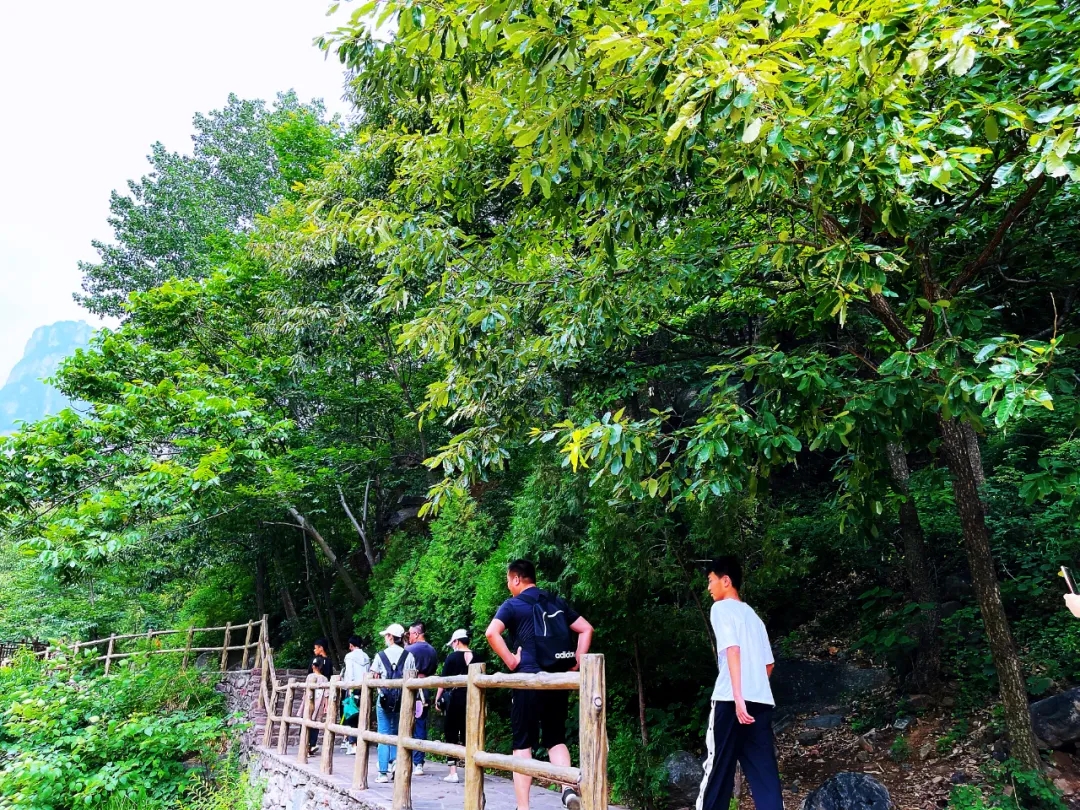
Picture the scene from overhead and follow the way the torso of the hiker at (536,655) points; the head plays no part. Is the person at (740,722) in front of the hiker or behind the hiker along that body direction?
behind

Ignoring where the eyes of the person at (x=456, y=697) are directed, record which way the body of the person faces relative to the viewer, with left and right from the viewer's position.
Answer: facing away from the viewer and to the left of the viewer

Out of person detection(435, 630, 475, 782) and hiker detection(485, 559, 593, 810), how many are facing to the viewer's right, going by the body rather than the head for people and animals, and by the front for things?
0

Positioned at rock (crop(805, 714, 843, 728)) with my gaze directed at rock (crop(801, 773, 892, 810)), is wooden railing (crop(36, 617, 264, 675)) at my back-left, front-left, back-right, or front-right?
back-right

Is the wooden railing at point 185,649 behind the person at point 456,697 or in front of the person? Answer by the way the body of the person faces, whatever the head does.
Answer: in front

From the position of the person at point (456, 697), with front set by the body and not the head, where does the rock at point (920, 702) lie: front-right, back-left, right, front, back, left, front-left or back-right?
back-right

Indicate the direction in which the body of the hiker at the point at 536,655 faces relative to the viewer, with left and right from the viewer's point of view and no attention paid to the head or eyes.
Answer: facing away from the viewer and to the left of the viewer

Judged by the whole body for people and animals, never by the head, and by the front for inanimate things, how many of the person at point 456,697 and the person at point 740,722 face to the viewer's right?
0

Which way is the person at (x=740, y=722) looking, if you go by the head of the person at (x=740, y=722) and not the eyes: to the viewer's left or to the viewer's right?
to the viewer's left
